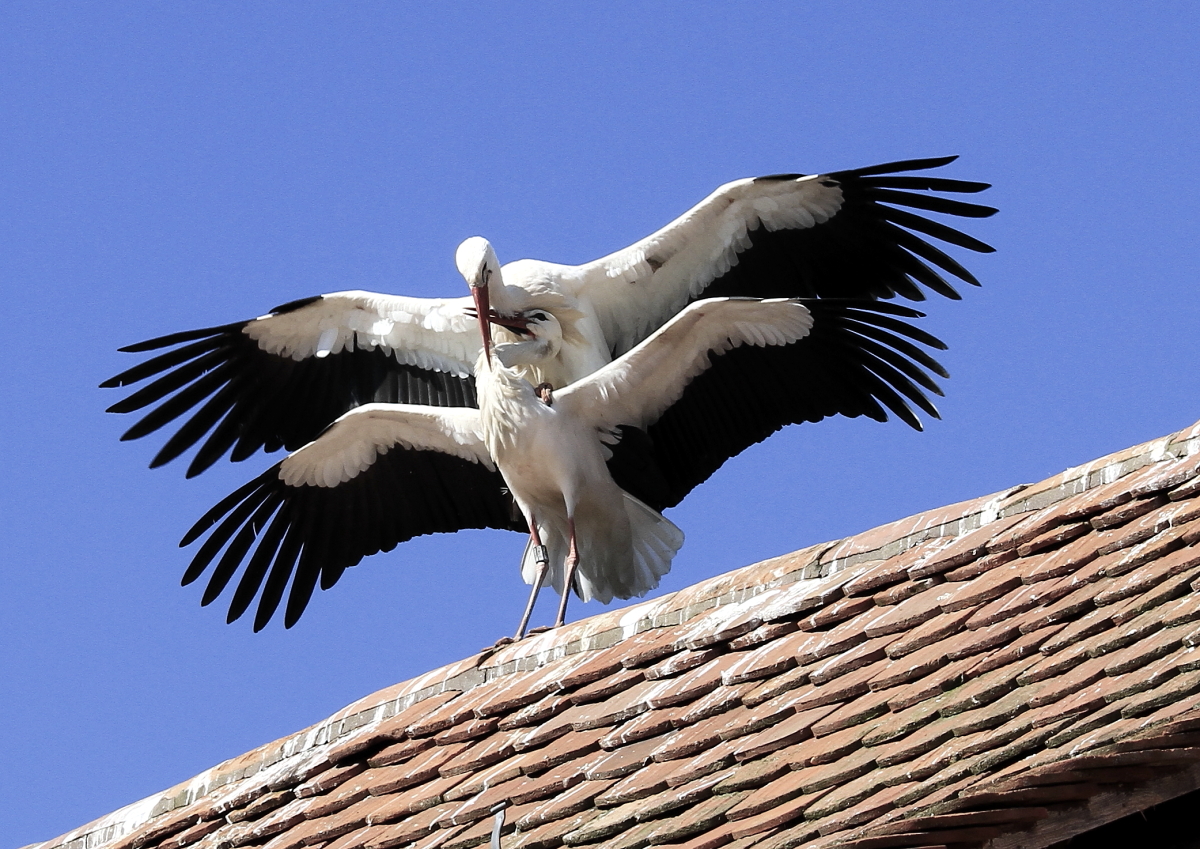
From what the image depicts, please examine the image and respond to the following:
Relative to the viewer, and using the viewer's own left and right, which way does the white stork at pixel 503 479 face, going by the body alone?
facing the viewer and to the left of the viewer

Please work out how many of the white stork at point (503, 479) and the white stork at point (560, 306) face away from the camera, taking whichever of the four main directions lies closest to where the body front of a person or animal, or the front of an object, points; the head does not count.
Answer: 0

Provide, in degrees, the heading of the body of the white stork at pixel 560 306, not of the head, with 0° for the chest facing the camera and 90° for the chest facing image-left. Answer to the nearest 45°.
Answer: approximately 45°
